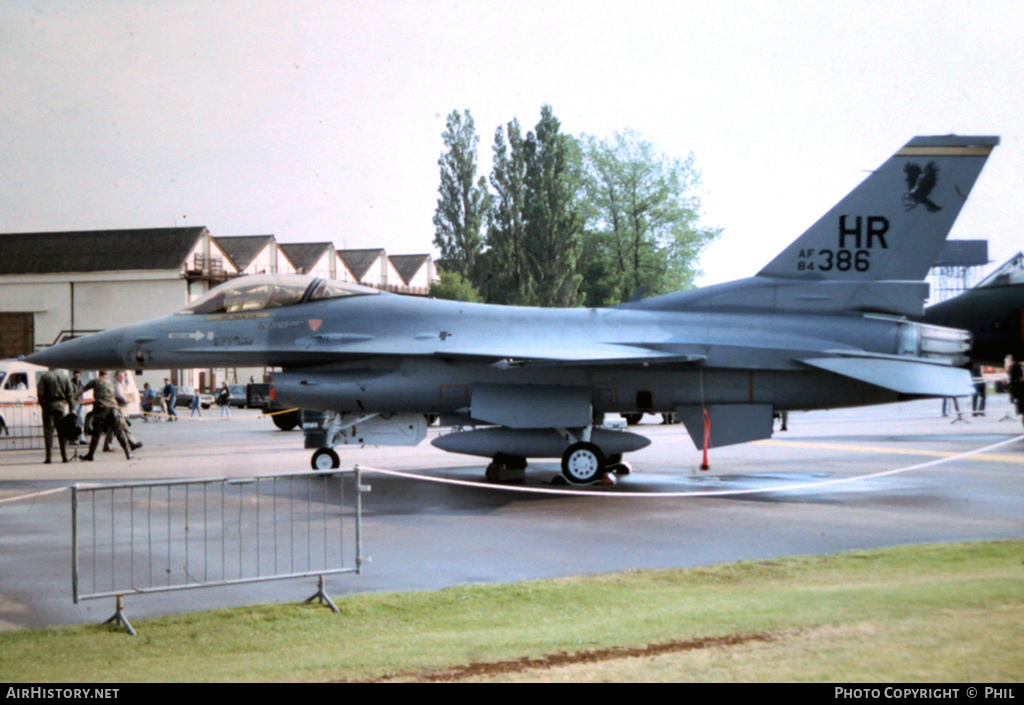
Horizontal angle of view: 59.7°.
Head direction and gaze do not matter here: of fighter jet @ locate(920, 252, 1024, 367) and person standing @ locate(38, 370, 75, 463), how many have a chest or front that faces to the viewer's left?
1

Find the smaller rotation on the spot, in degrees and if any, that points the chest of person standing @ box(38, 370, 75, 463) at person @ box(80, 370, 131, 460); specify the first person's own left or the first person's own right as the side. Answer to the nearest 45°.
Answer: approximately 90° to the first person's own right

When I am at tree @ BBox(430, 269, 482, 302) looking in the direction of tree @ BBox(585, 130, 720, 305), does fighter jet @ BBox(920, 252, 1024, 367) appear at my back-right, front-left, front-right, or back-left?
front-right

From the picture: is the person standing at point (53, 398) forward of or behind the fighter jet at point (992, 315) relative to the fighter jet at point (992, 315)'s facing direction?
forward

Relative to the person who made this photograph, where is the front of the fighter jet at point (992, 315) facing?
facing to the left of the viewer

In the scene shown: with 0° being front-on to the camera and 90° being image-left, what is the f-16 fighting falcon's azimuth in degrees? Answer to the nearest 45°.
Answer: approximately 90°

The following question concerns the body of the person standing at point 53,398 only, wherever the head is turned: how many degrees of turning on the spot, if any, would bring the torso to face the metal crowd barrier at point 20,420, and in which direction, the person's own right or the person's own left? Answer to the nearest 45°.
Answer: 0° — they already face it

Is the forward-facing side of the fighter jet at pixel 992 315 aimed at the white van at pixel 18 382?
yes

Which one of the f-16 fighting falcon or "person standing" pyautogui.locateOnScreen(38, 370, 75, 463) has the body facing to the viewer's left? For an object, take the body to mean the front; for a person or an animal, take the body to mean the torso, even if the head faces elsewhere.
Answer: the f-16 fighting falcon

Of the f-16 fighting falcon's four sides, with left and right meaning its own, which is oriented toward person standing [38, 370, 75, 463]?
front

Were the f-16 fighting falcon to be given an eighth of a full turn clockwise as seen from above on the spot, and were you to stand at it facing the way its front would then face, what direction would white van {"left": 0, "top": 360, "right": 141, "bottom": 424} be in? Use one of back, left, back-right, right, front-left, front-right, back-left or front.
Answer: front

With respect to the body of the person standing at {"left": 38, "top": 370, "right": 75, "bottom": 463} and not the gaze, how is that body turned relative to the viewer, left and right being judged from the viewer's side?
facing away from the viewer

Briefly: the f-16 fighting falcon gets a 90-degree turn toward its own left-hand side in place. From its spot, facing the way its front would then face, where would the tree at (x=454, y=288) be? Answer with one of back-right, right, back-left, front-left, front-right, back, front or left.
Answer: back

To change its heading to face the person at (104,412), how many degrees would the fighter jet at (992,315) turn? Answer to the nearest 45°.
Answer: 0° — it already faces them

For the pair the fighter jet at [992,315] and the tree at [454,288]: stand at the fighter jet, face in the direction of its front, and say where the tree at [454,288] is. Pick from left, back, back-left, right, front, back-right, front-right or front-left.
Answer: front-right

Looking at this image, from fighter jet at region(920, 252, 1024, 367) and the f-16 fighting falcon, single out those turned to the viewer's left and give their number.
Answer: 2

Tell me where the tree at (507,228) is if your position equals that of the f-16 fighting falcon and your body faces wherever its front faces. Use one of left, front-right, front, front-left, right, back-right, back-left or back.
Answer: right
